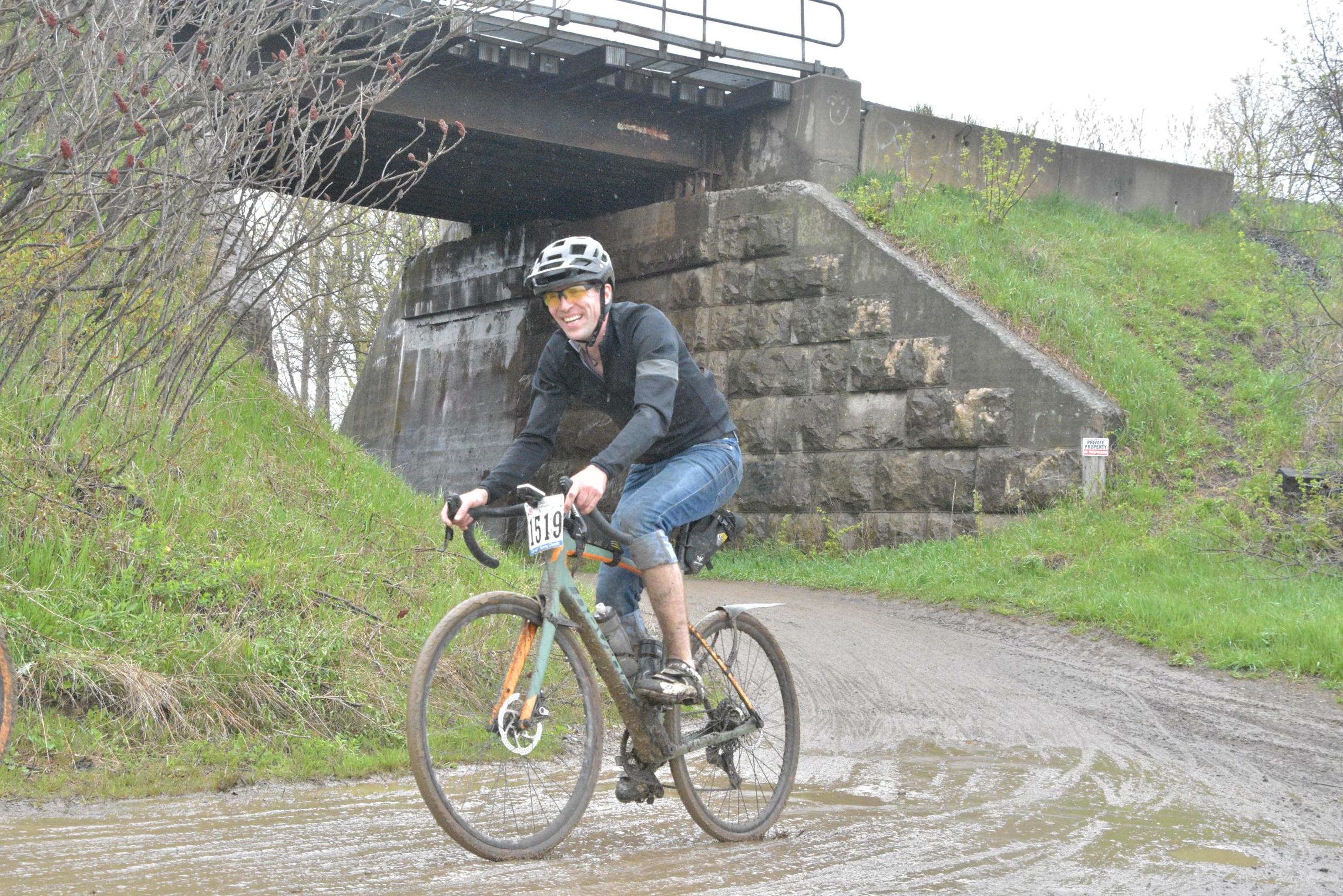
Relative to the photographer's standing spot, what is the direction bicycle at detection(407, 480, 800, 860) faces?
facing the viewer and to the left of the viewer

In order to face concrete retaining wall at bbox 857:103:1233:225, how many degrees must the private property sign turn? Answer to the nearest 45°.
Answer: approximately 180°

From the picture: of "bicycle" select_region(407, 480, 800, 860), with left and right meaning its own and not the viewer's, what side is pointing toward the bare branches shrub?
right

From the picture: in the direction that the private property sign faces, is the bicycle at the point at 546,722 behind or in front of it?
in front

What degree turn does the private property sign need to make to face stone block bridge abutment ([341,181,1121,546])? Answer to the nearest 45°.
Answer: approximately 135° to its right

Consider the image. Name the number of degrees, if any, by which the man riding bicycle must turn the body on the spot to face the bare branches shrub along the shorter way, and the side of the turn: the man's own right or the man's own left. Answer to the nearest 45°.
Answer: approximately 90° to the man's own right

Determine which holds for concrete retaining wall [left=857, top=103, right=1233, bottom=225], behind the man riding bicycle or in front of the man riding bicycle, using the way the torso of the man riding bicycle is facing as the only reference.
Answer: behind

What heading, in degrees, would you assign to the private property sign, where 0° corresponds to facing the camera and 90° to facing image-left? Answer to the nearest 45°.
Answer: approximately 0°

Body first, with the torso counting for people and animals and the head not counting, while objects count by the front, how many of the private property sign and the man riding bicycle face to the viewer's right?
0

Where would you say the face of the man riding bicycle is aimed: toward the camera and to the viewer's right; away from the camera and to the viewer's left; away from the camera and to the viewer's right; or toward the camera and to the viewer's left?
toward the camera and to the viewer's left

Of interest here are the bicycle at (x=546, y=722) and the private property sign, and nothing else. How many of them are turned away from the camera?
0
